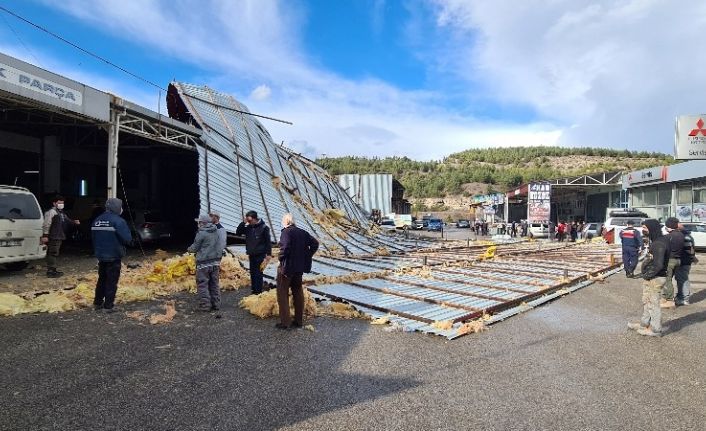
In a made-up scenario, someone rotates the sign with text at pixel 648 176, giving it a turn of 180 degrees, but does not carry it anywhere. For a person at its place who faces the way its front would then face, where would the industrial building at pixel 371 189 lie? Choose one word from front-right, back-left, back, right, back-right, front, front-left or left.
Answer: back-left

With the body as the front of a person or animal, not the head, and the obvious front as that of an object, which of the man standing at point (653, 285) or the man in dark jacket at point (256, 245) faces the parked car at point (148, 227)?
the man standing

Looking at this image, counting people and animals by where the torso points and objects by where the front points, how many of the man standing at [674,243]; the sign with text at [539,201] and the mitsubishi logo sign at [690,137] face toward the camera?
2

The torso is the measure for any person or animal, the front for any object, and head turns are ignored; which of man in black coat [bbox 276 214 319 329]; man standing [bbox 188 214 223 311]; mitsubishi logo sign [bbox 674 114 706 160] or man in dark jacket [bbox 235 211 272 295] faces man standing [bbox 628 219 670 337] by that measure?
the mitsubishi logo sign

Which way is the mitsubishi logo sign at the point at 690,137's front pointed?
toward the camera

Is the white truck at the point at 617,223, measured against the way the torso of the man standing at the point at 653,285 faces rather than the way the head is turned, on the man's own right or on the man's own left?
on the man's own right

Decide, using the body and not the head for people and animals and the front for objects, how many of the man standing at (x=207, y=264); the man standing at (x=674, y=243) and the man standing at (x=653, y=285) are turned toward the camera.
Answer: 0

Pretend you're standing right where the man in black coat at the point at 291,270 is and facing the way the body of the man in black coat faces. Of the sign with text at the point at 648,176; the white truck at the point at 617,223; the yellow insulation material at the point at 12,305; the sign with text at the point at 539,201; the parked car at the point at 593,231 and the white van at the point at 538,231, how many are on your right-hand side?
5

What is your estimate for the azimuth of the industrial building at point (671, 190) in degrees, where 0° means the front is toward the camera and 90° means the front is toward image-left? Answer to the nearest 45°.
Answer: approximately 45°

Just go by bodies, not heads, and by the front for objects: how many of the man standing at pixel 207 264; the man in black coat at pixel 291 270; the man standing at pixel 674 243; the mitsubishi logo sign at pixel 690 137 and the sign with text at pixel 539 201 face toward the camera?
2

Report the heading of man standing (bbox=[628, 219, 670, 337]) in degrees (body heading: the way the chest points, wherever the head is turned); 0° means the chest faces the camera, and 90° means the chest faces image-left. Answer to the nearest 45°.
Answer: approximately 90°

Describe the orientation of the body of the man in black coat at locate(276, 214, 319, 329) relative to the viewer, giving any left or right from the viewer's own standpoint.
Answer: facing away from the viewer and to the left of the viewer

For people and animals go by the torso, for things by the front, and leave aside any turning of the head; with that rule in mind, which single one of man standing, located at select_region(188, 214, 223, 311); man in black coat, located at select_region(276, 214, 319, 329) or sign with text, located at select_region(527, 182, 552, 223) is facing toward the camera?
the sign with text

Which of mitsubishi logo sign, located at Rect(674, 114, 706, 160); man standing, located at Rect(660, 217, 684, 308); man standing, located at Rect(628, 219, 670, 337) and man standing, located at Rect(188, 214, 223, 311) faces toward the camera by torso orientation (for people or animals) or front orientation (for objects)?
the mitsubishi logo sign

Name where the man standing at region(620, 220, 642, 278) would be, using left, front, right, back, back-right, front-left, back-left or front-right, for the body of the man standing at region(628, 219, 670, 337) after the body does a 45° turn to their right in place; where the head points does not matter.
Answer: front-right

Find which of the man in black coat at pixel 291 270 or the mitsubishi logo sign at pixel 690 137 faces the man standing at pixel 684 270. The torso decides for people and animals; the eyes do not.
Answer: the mitsubishi logo sign

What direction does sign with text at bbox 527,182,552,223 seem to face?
toward the camera

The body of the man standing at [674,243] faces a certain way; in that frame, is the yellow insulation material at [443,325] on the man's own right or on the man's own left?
on the man's own left
